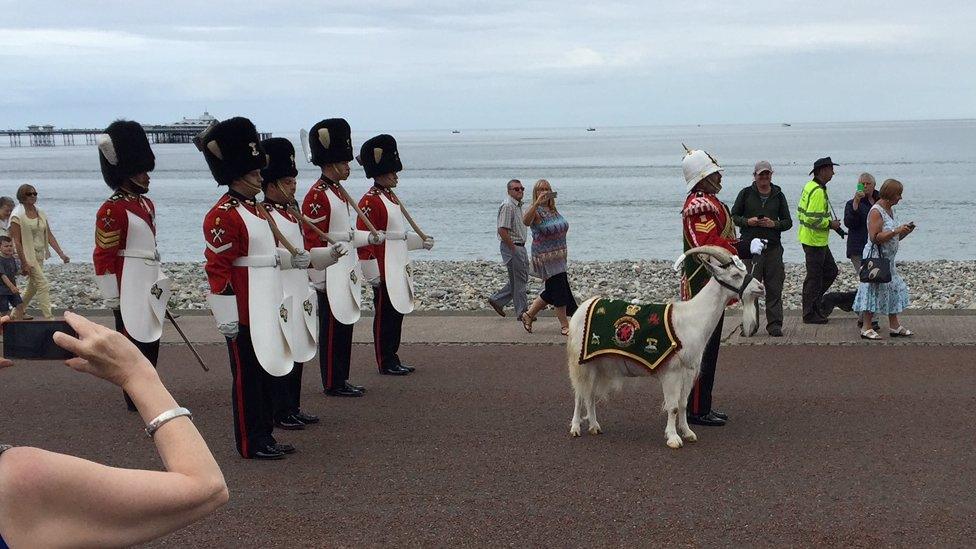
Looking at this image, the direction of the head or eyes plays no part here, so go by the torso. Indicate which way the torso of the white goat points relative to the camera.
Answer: to the viewer's right

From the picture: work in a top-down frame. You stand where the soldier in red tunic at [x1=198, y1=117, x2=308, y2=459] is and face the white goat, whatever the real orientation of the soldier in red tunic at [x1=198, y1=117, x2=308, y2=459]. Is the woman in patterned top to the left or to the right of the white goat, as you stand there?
left

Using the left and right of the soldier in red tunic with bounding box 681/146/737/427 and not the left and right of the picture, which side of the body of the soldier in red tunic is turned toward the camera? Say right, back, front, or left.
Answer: right

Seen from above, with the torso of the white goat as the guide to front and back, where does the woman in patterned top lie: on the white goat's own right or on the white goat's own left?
on the white goat's own left

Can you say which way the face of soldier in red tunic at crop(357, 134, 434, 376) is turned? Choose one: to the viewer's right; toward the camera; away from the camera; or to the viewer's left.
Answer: to the viewer's right

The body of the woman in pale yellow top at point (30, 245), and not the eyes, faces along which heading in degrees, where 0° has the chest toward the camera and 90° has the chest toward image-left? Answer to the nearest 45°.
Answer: approximately 315°

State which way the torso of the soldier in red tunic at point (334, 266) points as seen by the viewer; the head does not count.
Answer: to the viewer's right
